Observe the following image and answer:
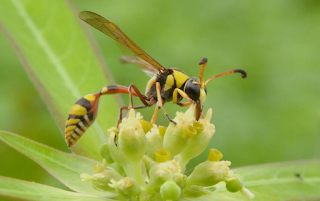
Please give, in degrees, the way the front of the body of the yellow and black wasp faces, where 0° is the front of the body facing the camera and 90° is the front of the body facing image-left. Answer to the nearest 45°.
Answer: approximately 270°
